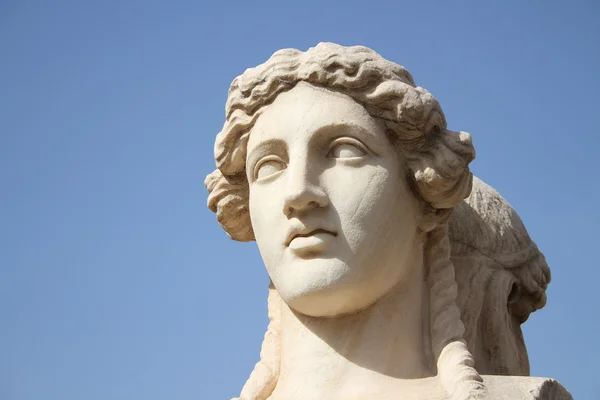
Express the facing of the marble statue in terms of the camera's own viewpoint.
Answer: facing the viewer and to the left of the viewer
